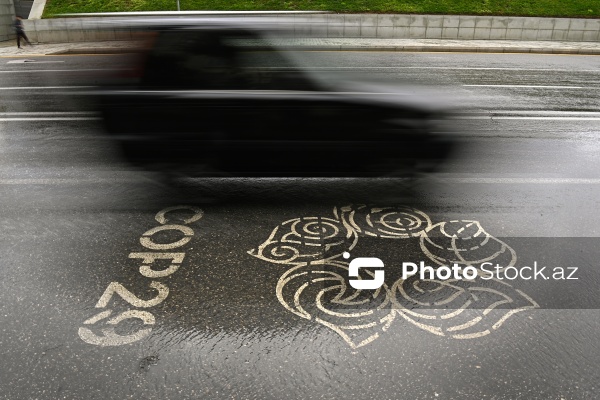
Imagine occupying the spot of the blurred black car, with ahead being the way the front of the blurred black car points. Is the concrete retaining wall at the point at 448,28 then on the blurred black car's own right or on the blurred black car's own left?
on the blurred black car's own left

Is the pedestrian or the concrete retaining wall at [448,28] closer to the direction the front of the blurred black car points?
the concrete retaining wall

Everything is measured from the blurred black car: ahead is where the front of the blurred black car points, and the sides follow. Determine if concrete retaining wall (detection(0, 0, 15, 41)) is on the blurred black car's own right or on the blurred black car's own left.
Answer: on the blurred black car's own left

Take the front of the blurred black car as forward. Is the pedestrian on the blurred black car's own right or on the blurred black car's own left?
on the blurred black car's own left

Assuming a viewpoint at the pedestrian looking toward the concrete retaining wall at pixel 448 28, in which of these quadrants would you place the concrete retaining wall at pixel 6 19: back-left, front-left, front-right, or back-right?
back-left

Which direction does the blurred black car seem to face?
to the viewer's right

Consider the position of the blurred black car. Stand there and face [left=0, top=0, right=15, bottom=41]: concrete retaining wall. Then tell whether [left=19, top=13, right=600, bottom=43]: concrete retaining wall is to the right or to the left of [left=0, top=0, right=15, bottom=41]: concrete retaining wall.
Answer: right
